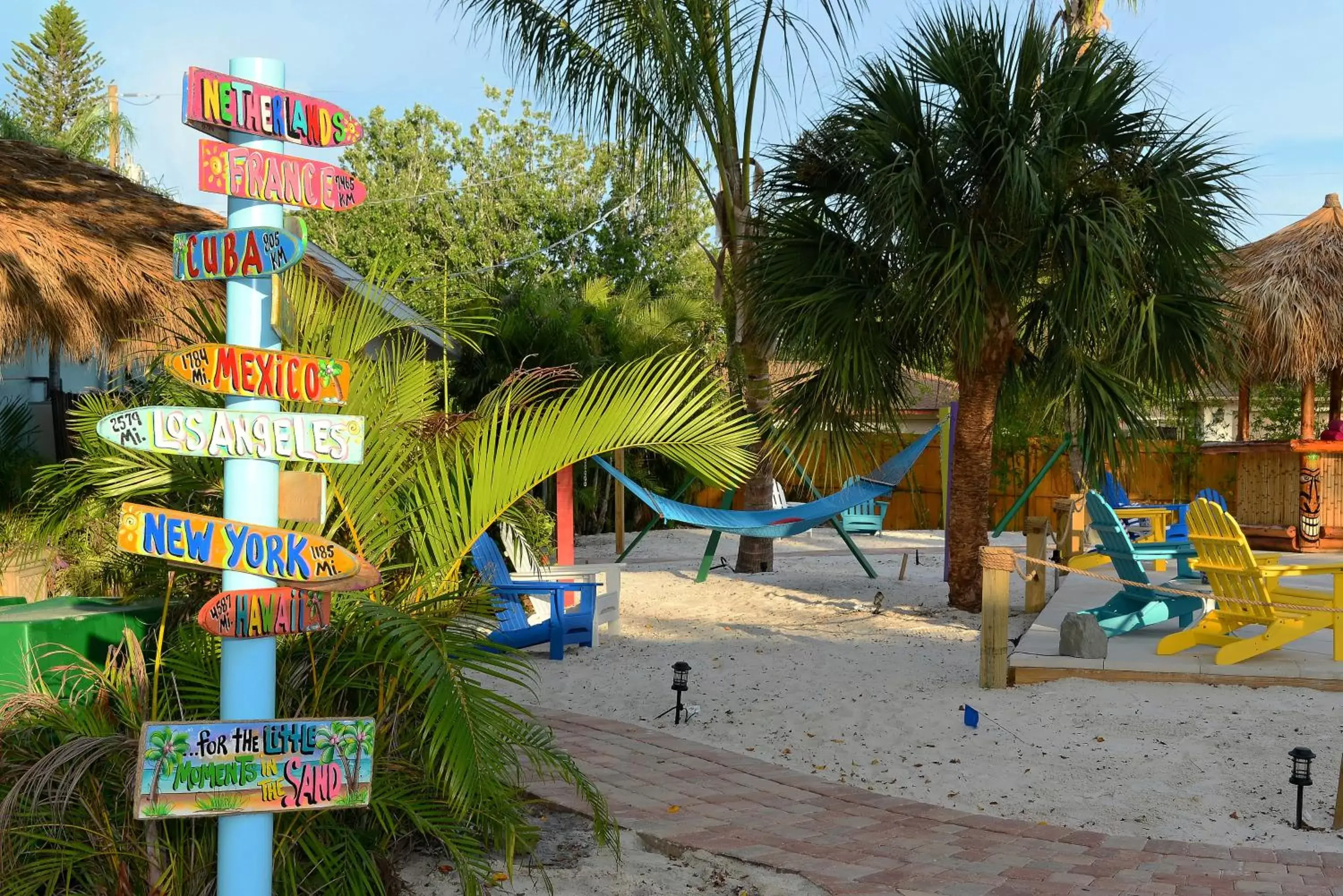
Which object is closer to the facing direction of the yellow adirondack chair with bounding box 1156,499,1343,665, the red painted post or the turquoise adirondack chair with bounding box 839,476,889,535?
the turquoise adirondack chair

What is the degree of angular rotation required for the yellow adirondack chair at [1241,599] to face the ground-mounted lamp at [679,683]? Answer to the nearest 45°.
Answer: approximately 180°

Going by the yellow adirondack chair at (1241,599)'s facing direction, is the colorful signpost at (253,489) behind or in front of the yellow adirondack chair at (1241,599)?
behind

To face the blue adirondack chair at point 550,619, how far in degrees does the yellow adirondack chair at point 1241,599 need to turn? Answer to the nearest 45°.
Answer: approximately 135° to its left

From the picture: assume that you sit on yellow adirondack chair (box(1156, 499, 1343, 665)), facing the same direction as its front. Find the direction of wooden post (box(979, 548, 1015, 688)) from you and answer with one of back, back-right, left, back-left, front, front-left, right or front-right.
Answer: back

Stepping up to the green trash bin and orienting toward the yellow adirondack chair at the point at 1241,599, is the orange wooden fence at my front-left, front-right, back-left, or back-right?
front-left

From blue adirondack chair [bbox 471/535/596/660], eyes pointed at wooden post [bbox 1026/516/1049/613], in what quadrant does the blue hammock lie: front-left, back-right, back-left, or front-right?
front-left

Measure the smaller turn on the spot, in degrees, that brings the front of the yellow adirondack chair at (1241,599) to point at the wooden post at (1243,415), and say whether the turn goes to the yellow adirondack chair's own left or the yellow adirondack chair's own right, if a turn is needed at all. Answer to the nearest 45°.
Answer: approximately 45° to the yellow adirondack chair's own left

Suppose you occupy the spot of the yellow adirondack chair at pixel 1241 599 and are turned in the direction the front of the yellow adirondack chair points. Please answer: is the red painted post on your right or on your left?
on your left

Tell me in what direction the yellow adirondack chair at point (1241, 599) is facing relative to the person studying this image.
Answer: facing away from the viewer and to the right of the viewer
